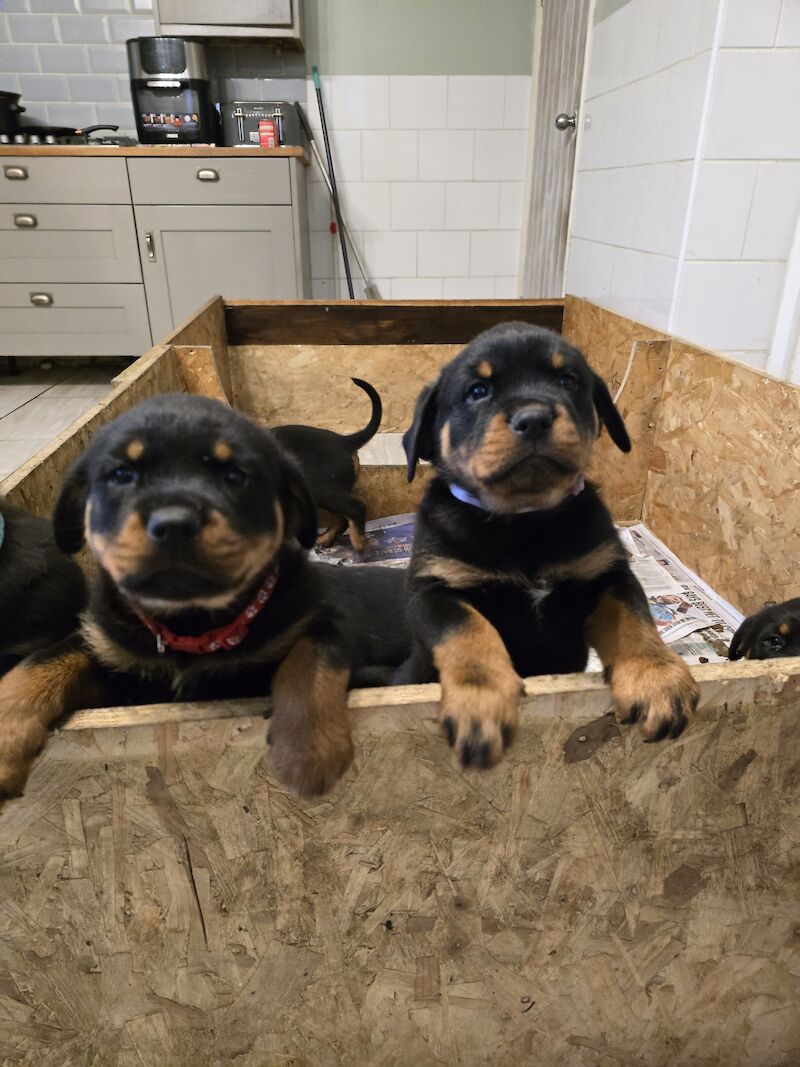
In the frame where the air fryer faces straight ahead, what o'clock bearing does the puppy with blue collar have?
The puppy with blue collar is roughly at 12 o'clock from the air fryer.

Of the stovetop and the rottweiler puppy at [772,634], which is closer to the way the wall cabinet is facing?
the rottweiler puppy

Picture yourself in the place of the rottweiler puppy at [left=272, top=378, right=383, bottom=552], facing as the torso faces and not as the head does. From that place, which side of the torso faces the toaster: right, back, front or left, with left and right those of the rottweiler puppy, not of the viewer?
right

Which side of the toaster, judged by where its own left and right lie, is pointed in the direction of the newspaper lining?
front

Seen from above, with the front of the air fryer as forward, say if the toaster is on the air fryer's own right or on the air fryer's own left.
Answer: on the air fryer's own left

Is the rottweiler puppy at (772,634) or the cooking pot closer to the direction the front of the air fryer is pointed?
the rottweiler puppy

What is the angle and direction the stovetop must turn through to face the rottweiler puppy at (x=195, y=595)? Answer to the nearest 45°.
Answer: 0° — it already faces it

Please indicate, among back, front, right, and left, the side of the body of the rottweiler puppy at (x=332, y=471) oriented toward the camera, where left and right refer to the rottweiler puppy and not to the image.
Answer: left

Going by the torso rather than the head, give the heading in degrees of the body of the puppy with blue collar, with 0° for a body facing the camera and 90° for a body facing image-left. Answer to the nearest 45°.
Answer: approximately 0°
